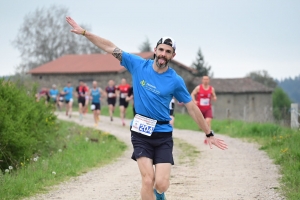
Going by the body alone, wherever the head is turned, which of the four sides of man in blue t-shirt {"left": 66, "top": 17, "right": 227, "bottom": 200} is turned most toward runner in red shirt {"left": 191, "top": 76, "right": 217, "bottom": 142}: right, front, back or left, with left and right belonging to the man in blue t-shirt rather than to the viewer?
back

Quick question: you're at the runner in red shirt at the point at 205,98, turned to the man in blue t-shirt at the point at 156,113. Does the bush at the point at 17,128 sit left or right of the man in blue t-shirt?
right

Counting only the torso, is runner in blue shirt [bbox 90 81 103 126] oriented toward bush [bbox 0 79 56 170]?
yes

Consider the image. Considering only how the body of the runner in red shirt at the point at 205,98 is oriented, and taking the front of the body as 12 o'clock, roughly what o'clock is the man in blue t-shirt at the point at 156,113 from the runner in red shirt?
The man in blue t-shirt is roughly at 12 o'clock from the runner in red shirt.

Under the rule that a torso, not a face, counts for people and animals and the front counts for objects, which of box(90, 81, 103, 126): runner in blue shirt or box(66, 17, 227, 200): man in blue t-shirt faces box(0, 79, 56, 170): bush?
the runner in blue shirt

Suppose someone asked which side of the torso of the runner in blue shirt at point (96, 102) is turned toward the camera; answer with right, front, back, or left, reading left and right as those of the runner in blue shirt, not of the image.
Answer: front

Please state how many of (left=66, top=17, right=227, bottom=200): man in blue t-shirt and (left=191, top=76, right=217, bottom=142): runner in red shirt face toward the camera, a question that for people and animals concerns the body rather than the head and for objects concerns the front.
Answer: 2

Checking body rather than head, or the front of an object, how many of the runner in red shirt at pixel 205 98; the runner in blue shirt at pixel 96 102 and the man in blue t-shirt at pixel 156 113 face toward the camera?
3

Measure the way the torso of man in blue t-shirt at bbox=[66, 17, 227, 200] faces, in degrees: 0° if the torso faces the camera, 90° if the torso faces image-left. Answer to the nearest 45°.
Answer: approximately 0°

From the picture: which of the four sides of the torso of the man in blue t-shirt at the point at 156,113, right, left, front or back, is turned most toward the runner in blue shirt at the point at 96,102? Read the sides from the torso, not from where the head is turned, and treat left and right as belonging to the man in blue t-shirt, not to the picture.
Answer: back

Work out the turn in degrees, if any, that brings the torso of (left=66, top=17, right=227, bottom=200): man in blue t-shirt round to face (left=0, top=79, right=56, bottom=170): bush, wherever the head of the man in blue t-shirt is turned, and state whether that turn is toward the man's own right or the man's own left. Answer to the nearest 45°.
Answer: approximately 135° to the man's own right

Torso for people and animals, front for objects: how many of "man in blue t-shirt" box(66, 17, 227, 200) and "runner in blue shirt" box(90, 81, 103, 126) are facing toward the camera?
2

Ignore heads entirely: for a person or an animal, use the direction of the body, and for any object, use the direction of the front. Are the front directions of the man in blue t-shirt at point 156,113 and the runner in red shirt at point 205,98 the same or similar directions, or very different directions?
same or similar directions

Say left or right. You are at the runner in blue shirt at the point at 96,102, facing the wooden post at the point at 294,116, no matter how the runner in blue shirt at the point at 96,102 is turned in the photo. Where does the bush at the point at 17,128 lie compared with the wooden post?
right

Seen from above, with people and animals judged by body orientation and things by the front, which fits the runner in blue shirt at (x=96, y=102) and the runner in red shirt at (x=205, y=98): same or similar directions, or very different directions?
same or similar directions
